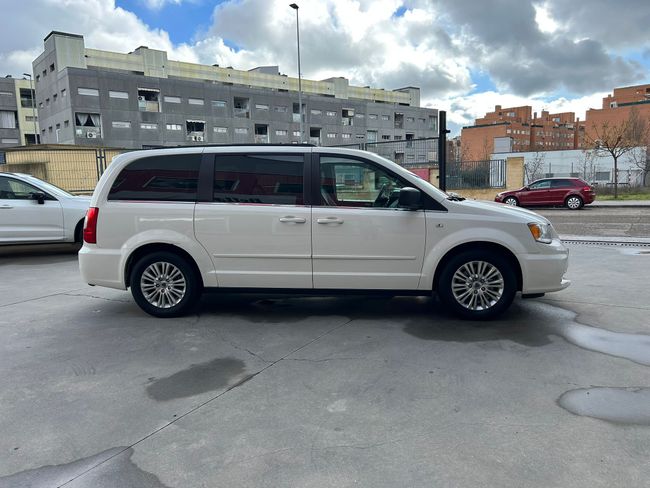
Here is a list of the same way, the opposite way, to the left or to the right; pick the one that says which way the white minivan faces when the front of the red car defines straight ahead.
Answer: the opposite way

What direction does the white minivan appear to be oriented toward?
to the viewer's right

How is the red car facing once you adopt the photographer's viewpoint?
facing to the left of the viewer

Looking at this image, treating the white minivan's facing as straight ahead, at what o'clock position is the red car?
The red car is roughly at 10 o'clock from the white minivan.

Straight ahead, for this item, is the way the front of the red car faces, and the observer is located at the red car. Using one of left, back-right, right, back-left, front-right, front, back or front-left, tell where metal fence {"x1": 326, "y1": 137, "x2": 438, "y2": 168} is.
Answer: front-left

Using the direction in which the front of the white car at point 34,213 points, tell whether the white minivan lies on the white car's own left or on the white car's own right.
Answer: on the white car's own right
